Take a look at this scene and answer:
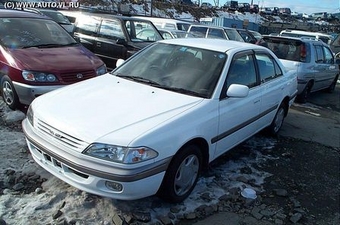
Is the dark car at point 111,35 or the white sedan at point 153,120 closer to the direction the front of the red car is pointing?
the white sedan

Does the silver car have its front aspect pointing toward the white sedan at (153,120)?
no

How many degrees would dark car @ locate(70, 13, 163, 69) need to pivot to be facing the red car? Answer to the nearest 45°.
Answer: approximately 45° to its right

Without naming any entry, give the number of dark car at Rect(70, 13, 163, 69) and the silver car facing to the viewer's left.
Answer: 0

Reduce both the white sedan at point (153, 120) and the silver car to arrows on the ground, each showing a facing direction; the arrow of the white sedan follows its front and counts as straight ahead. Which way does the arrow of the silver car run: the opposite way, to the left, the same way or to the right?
the opposite way

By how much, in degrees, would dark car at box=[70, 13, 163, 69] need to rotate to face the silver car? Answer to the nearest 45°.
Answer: approximately 45° to its left

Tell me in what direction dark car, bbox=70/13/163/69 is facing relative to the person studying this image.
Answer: facing the viewer and to the right of the viewer

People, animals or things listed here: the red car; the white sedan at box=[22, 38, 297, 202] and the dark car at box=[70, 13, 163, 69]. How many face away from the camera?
0

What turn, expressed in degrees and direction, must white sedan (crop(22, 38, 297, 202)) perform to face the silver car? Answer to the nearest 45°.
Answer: approximately 180°

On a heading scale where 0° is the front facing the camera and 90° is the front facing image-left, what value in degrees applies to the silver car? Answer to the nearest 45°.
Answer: approximately 225°

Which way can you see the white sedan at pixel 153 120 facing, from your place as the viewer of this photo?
facing the viewer and to the left of the viewer

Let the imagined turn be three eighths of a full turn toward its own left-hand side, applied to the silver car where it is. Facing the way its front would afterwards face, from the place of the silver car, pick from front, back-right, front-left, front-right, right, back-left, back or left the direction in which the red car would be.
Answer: front-left

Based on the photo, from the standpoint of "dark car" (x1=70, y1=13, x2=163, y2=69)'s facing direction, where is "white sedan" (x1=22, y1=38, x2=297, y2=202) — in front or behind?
in front

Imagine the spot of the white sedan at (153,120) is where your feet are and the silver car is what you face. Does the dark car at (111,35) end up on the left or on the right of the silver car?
left
